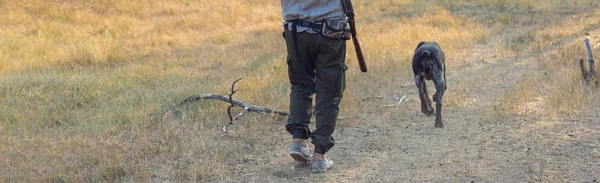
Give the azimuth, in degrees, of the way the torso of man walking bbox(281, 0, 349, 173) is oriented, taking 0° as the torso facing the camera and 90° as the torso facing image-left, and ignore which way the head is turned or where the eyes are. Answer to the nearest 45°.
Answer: approximately 180°

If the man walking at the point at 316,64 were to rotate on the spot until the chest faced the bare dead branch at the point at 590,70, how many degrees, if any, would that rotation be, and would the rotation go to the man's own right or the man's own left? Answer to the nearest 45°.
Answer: approximately 45° to the man's own right

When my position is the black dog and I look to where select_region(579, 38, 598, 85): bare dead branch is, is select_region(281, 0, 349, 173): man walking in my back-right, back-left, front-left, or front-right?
back-right

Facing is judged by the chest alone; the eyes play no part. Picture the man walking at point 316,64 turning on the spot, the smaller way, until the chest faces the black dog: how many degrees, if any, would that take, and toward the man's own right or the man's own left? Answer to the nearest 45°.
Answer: approximately 45° to the man's own right
